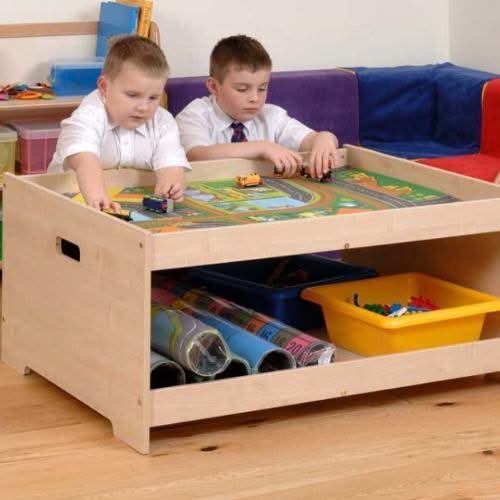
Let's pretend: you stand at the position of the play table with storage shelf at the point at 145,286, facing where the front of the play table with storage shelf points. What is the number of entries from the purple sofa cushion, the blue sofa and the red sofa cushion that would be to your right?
0

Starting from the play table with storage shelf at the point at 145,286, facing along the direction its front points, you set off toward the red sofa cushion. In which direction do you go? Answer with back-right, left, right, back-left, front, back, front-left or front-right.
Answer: left

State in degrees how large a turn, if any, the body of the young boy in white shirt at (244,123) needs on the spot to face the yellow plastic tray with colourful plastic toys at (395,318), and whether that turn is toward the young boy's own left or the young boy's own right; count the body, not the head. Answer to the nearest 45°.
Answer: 0° — they already face it

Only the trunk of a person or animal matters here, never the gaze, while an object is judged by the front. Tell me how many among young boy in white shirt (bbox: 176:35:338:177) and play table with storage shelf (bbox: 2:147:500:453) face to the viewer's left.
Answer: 0

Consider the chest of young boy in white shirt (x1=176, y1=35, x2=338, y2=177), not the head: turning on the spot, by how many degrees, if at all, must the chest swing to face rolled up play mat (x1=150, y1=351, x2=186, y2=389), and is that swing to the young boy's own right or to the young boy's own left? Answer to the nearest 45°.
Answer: approximately 45° to the young boy's own right

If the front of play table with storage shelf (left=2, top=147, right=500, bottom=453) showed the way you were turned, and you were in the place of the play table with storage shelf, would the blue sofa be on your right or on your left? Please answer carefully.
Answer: on your left

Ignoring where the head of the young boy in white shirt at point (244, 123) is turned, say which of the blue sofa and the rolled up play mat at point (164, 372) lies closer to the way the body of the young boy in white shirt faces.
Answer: the rolled up play mat

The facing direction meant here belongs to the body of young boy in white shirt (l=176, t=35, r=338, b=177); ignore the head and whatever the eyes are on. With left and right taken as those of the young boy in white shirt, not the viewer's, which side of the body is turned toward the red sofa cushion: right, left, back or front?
left

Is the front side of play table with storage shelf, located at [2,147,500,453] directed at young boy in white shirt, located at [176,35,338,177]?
no

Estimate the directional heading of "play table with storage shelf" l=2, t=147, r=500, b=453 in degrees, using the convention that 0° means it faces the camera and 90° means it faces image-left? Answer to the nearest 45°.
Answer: approximately 315°

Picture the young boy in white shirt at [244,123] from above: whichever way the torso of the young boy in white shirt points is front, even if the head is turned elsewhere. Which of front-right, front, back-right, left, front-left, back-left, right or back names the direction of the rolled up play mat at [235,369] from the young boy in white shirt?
front-right

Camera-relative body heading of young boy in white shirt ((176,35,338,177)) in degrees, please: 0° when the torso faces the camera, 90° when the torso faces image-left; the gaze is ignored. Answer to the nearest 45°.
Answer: approximately 315°

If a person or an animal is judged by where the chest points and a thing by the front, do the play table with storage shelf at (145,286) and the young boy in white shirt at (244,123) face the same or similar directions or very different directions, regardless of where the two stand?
same or similar directions
